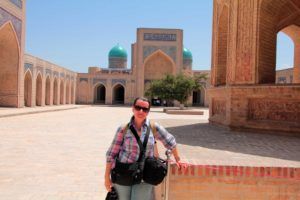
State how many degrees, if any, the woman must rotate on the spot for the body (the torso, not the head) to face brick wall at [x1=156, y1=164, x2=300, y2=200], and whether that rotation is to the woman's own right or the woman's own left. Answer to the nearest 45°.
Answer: approximately 135° to the woman's own left

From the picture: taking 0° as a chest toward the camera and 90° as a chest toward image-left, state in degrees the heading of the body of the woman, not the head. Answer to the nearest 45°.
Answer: approximately 0°
